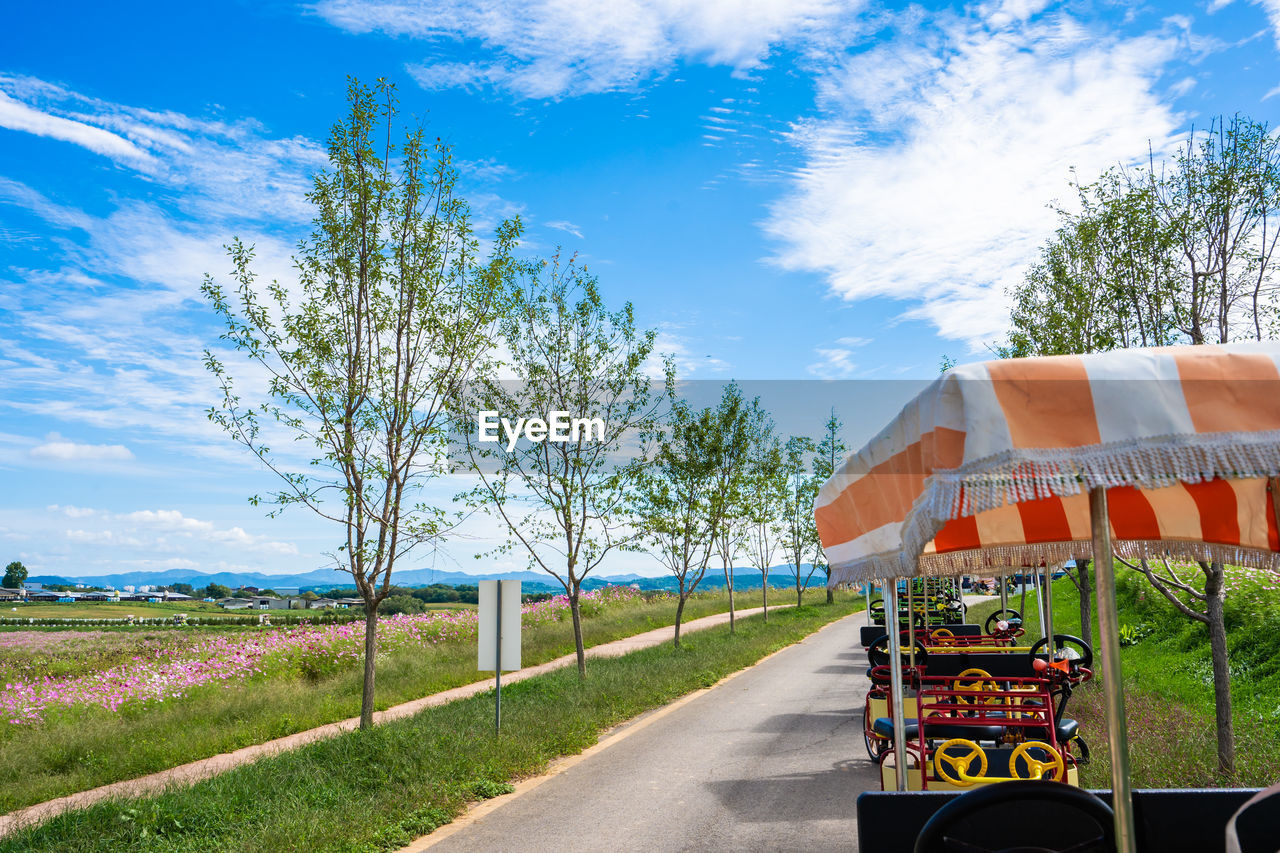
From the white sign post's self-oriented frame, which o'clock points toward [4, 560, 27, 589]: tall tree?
The tall tree is roughly at 11 o'clock from the white sign post.

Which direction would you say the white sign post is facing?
away from the camera
